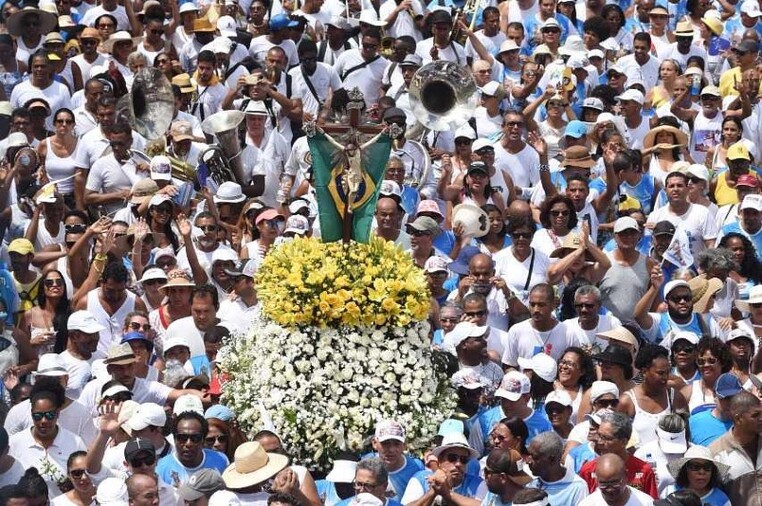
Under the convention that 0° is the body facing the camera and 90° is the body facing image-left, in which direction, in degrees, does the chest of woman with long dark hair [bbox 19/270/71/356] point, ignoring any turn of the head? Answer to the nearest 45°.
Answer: approximately 0°

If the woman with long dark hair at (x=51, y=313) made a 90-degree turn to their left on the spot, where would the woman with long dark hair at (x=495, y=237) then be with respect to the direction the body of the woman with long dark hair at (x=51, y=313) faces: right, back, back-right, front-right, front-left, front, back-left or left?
front

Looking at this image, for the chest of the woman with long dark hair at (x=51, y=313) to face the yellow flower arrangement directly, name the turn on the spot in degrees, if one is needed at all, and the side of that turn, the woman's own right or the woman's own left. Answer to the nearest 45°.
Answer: approximately 45° to the woman's own left
